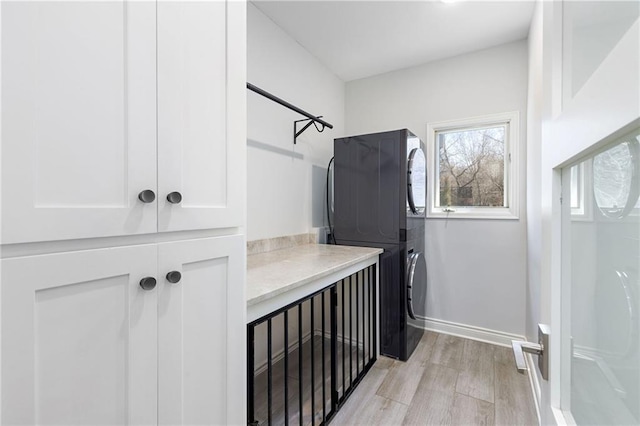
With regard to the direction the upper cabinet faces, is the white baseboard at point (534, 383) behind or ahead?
ahead

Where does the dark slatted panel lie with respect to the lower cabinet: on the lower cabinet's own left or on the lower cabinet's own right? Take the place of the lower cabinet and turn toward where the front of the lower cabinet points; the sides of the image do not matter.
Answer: on the lower cabinet's own left

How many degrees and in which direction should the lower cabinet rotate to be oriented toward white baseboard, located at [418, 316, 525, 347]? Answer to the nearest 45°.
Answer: approximately 45° to its left

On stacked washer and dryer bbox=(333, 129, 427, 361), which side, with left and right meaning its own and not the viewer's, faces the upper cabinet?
right

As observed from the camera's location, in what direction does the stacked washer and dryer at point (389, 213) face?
facing to the right of the viewer

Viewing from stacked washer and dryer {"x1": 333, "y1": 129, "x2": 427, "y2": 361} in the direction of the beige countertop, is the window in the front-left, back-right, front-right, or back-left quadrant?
back-left

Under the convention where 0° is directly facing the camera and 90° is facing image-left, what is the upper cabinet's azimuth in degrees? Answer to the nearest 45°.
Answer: approximately 315°

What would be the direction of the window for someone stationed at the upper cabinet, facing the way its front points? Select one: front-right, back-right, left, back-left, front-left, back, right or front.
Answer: front-left

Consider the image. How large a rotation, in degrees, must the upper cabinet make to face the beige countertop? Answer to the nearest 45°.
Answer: approximately 90° to its left

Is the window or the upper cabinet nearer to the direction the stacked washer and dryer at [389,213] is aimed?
the window
